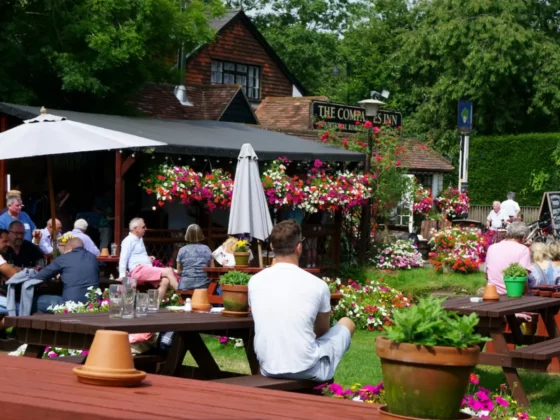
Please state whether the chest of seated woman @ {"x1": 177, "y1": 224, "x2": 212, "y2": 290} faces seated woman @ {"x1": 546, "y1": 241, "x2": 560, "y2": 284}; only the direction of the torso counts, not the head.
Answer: no

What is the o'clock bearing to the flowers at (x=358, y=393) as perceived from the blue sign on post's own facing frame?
The flowers is roughly at 12 o'clock from the blue sign on post.

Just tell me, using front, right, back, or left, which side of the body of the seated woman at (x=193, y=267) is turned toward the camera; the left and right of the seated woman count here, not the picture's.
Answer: back

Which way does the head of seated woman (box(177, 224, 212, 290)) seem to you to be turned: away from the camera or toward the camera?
away from the camera

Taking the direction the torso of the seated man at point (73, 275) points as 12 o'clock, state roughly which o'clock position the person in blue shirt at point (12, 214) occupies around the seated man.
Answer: The person in blue shirt is roughly at 1 o'clock from the seated man.

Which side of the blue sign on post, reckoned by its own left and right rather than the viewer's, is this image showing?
front

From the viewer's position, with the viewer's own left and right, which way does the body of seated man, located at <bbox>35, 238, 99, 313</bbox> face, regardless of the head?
facing away from the viewer and to the left of the viewer

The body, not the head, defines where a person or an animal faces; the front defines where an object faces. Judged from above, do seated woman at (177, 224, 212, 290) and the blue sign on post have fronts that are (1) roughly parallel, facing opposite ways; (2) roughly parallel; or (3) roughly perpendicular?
roughly parallel, facing opposite ways

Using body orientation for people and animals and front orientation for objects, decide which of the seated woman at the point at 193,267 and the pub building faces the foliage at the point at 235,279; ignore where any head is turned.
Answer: the pub building

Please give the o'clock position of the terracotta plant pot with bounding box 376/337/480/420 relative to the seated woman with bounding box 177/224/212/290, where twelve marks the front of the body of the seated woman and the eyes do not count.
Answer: The terracotta plant pot is roughly at 6 o'clock from the seated woman.

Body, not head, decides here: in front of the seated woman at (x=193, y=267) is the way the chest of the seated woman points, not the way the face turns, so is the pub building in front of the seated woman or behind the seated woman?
in front

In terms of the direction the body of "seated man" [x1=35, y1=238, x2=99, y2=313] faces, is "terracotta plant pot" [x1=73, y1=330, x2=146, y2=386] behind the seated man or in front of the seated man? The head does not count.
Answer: behind

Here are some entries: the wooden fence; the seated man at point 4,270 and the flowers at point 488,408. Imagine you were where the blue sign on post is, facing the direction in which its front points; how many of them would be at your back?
1

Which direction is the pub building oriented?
toward the camera

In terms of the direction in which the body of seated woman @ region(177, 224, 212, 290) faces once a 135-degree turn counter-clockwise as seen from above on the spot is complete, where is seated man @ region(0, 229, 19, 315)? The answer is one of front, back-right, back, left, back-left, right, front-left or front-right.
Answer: front

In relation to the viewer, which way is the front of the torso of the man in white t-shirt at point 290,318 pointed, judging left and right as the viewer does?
facing away from the viewer and to the right of the viewer

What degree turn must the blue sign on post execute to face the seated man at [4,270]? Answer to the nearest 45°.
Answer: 0° — it already faces them

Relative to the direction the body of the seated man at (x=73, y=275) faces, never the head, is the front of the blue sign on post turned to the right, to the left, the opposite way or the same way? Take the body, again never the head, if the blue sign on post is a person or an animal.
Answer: to the left

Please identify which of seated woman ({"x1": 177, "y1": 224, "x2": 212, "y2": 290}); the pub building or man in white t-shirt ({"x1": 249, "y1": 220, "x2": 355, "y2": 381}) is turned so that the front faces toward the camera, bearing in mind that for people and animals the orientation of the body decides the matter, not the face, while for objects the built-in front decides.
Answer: the pub building
